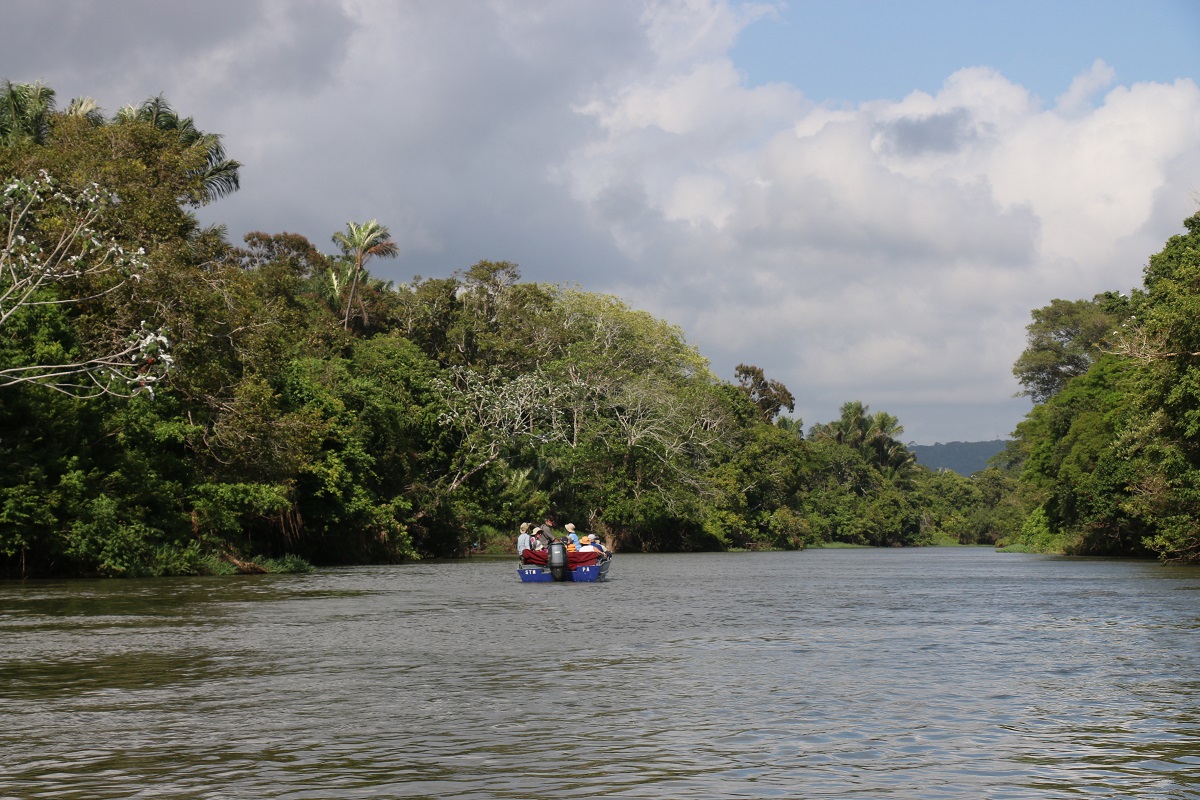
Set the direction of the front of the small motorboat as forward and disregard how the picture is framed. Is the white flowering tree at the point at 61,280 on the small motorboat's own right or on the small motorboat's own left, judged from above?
on the small motorboat's own left

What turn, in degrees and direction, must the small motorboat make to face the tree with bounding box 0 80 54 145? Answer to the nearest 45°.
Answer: approximately 45° to its left

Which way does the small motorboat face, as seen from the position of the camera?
facing away from the viewer
